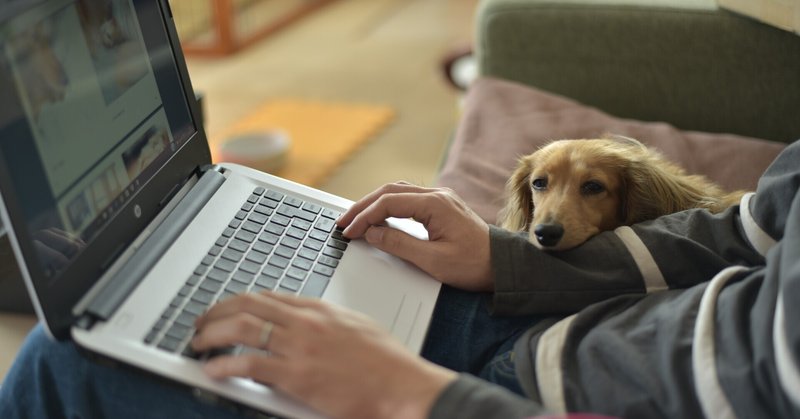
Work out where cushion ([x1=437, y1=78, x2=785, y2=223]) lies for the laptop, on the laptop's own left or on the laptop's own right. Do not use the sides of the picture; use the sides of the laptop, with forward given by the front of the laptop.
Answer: on the laptop's own left

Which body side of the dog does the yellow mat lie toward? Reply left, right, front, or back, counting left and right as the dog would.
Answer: right

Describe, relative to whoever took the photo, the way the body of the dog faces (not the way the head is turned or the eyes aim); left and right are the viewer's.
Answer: facing the viewer and to the left of the viewer

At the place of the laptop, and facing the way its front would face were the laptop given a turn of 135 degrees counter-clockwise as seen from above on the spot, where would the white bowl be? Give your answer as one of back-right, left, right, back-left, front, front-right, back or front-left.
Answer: front

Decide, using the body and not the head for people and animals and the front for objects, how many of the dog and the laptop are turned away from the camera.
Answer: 0

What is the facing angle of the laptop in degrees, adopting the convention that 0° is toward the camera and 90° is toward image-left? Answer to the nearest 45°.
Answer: approximately 315°
